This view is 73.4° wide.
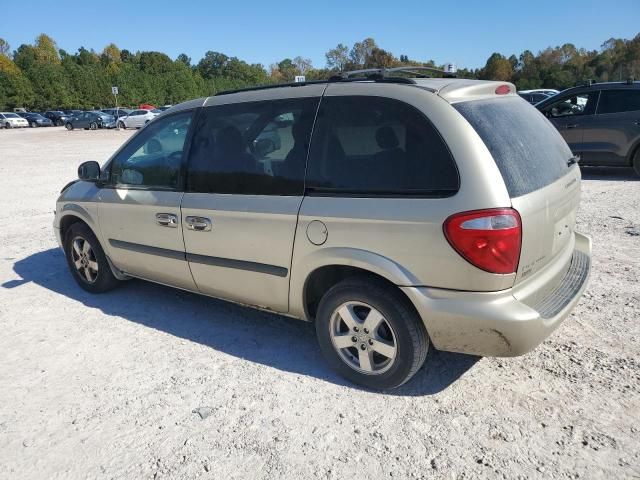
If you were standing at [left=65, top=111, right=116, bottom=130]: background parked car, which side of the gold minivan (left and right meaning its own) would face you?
front

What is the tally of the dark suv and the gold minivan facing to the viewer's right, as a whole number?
0

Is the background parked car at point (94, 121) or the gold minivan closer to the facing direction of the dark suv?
the background parked car

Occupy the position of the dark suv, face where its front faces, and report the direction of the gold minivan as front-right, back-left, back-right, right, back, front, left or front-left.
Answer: left

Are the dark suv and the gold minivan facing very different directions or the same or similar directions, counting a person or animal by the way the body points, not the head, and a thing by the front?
same or similar directions

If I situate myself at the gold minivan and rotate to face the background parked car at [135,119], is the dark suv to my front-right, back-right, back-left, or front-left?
front-right

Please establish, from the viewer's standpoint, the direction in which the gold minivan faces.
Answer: facing away from the viewer and to the left of the viewer

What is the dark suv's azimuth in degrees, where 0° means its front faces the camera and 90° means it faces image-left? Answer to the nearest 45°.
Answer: approximately 90°

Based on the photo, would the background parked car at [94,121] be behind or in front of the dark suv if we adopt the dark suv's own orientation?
in front

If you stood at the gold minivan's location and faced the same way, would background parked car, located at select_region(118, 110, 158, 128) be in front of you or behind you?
in front

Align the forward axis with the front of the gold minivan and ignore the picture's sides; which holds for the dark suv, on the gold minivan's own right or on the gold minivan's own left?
on the gold minivan's own right
